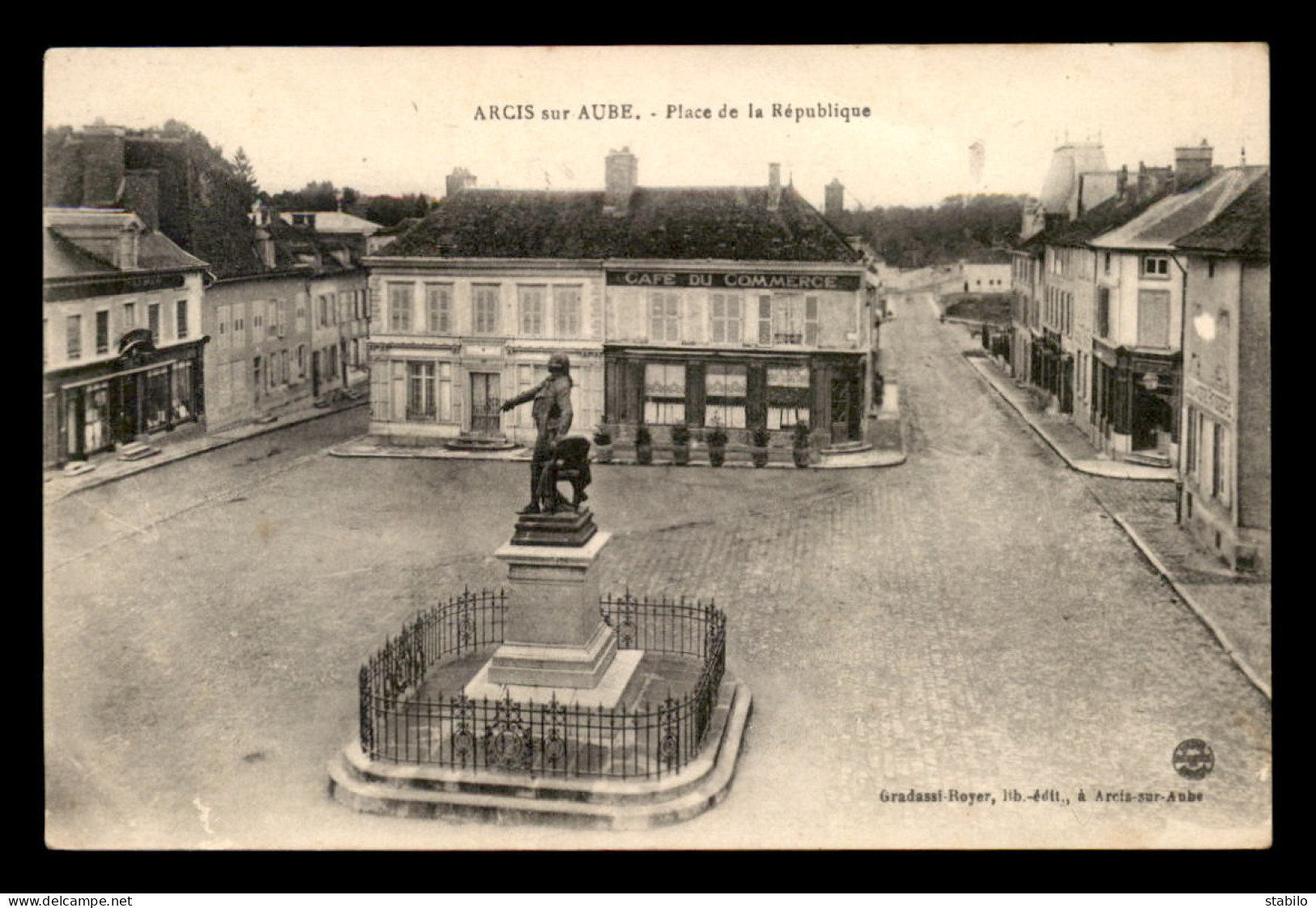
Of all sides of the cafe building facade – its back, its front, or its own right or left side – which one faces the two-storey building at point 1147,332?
left

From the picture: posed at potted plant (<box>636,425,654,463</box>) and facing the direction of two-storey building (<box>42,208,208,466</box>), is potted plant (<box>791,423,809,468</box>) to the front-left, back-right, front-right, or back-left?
back-left

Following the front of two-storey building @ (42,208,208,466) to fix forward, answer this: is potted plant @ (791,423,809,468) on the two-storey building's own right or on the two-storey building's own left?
on the two-storey building's own left

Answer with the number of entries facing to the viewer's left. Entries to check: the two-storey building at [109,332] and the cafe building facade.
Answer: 0

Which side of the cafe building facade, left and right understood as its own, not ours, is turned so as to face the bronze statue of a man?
front

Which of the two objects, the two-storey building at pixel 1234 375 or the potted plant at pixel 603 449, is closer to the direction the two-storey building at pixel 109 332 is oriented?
the two-storey building

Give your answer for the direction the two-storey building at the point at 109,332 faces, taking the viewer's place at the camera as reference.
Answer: facing the viewer and to the right of the viewer

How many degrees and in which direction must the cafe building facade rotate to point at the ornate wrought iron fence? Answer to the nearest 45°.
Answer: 0° — it already faces it
